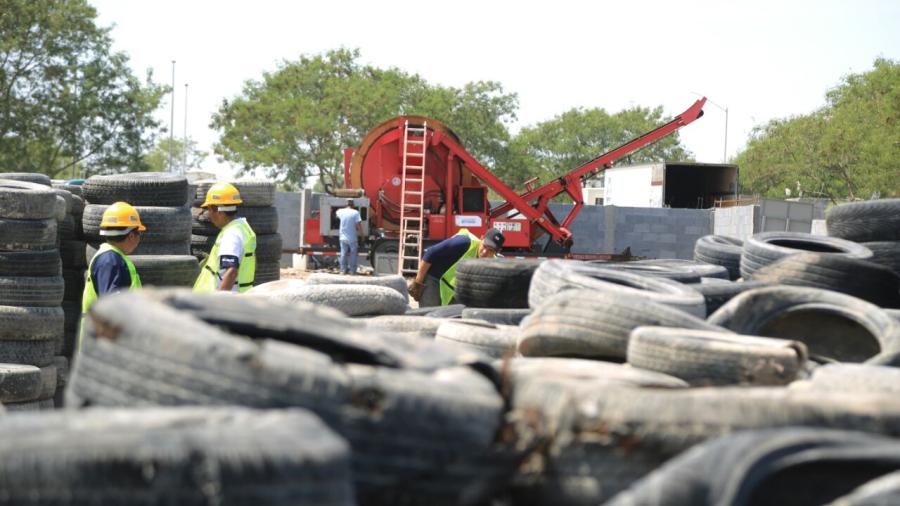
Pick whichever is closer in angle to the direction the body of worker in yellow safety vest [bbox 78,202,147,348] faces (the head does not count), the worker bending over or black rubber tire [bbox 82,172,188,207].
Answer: the worker bending over

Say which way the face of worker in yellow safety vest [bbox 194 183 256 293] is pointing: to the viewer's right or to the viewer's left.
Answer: to the viewer's left

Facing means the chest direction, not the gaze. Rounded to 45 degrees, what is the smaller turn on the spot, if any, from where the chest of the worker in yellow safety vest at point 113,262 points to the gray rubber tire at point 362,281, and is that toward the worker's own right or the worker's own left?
approximately 45° to the worker's own left

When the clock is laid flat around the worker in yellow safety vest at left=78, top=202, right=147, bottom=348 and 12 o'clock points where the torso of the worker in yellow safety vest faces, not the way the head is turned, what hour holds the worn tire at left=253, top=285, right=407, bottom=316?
The worn tire is roughly at 12 o'clock from the worker in yellow safety vest.

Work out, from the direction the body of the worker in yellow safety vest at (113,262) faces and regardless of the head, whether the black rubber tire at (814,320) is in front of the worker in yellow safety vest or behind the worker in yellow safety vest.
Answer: in front

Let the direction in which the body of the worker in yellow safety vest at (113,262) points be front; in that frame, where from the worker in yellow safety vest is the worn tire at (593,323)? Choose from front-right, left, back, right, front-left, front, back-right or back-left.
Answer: front-right

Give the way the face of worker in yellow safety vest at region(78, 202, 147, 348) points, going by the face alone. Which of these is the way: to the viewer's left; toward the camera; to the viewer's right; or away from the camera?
to the viewer's right

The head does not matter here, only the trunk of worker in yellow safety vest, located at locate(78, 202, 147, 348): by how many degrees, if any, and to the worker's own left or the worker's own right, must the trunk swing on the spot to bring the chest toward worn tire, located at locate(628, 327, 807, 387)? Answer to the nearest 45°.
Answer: approximately 45° to the worker's own right

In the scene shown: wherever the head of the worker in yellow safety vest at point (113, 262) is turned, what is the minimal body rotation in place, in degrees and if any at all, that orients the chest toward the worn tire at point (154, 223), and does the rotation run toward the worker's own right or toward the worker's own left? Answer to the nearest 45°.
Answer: approximately 90° to the worker's own left

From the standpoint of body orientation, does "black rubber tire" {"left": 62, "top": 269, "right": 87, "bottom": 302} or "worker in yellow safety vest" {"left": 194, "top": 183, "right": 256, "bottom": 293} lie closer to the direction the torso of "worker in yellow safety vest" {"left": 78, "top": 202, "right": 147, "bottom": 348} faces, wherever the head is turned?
the worker in yellow safety vest

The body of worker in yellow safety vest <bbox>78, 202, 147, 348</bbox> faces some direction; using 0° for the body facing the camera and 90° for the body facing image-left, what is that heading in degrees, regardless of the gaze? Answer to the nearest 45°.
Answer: approximately 270°

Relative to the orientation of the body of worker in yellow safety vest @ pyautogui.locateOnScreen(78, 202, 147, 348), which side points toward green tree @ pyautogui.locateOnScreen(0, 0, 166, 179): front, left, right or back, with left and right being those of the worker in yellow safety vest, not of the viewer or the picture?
left

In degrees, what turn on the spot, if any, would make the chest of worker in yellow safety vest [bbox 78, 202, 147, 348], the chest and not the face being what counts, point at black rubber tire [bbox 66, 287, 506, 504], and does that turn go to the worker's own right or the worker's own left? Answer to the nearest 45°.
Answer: approximately 90° to the worker's own right
